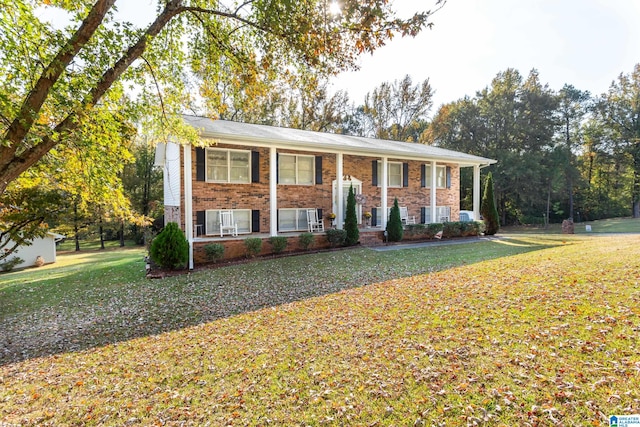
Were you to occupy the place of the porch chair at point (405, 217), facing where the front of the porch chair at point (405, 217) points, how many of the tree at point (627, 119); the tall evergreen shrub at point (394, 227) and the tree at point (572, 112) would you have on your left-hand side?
2

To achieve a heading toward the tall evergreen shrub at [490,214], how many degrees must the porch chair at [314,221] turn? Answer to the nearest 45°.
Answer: approximately 45° to its left

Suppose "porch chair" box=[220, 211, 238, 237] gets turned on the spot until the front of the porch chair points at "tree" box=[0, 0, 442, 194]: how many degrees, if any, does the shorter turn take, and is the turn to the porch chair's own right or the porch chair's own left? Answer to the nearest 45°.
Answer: approximately 45° to the porch chair's own right

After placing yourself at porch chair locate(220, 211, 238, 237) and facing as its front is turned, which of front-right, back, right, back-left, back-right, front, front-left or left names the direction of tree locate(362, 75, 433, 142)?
left

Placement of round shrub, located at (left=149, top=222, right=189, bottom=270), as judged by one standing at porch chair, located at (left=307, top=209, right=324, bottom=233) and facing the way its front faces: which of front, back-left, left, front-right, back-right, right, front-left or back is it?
right

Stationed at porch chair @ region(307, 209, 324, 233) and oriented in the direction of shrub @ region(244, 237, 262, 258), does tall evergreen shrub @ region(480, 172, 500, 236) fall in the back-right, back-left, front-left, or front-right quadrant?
back-left

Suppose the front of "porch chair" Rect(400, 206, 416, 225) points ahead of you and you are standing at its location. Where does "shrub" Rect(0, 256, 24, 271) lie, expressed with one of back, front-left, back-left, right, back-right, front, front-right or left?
back-right

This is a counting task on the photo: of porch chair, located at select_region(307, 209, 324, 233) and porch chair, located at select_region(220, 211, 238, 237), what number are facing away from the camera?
0
